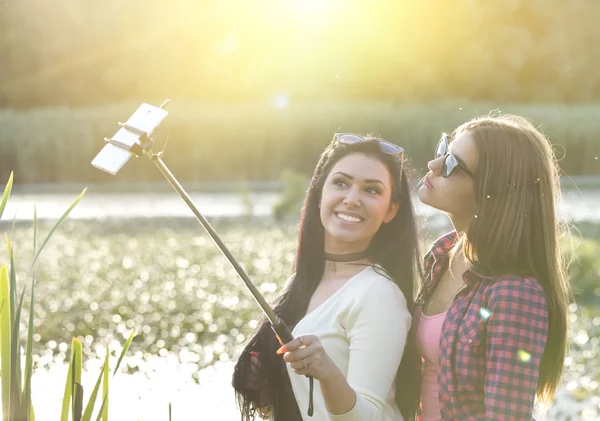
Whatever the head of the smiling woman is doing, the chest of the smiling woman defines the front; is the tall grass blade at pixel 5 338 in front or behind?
in front

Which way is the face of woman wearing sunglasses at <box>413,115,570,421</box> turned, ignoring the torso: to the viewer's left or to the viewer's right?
to the viewer's left

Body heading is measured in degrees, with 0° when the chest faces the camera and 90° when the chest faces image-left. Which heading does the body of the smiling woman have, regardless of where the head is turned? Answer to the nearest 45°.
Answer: approximately 45°

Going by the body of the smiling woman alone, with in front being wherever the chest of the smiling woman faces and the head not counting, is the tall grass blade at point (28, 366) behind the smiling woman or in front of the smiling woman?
in front

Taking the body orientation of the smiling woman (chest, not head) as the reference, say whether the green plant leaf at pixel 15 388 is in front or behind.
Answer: in front
